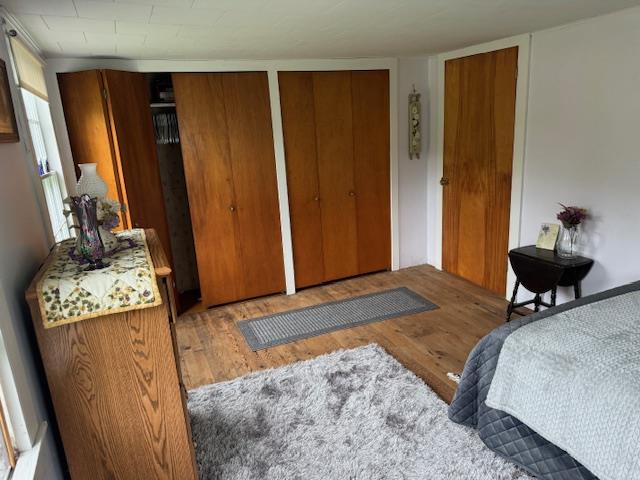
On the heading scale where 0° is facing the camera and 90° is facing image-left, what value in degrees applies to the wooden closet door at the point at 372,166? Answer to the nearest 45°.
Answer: approximately 0°

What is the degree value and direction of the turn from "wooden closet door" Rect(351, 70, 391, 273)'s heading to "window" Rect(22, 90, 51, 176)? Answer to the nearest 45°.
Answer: approximately 45° to its right

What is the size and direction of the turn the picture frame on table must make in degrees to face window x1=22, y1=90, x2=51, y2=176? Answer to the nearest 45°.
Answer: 0° — it already faces it

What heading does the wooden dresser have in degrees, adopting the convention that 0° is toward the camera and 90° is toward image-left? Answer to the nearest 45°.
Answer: approximately 270°

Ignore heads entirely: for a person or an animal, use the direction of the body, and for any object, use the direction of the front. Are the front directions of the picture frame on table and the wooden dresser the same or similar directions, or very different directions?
very different directions

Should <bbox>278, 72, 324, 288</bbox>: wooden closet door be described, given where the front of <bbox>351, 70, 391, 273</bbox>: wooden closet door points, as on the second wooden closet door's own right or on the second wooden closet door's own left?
on the second wooden closet door's own right

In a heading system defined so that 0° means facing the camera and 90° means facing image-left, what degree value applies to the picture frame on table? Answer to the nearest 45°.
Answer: approximately 45°

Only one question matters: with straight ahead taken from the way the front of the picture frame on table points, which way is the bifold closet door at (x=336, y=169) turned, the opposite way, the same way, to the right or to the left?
to the left

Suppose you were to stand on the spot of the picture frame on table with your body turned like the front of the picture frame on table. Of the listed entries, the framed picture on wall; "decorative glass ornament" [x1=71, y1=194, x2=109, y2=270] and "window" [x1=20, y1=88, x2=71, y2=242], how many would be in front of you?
3

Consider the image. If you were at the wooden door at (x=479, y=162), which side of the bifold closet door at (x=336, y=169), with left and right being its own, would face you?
left

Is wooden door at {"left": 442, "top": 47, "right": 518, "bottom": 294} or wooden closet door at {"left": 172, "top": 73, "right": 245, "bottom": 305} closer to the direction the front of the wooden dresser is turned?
the wooden door

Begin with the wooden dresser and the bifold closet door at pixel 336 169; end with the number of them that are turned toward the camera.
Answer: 1
